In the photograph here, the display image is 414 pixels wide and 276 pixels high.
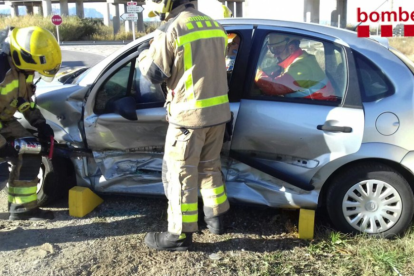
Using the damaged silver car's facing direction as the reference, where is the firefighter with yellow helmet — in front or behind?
in front

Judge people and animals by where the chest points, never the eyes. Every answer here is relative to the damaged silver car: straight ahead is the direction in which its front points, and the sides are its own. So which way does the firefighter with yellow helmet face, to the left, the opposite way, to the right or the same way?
the opposite way

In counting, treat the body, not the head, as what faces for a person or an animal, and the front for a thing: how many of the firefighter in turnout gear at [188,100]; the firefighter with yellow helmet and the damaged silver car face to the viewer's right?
1

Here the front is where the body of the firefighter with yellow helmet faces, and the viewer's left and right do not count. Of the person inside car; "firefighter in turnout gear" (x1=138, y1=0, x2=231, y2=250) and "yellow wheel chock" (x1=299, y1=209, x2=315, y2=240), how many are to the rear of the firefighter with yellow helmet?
0

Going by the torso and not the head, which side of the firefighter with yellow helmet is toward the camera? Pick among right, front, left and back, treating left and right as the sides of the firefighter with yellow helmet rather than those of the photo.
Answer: right

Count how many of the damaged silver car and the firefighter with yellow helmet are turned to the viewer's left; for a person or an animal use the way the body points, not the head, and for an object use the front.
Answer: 1

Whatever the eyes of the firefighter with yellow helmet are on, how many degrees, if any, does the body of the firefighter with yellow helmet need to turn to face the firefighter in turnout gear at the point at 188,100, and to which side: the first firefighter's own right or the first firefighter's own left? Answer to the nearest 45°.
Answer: approximately 45° to the first firefighter's own right

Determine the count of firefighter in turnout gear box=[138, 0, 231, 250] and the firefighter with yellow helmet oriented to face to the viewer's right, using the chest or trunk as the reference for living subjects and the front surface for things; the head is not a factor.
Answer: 1

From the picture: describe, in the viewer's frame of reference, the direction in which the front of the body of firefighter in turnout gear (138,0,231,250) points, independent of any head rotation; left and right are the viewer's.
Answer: facing away from the viewer and to the left of the viewer

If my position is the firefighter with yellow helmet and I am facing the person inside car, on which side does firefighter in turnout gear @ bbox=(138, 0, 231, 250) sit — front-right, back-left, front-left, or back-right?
front-right

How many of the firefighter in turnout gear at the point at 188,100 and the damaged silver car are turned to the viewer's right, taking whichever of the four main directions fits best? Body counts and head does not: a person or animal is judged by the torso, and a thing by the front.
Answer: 0

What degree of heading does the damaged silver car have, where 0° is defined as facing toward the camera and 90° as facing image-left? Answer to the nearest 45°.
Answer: approximately 90°
